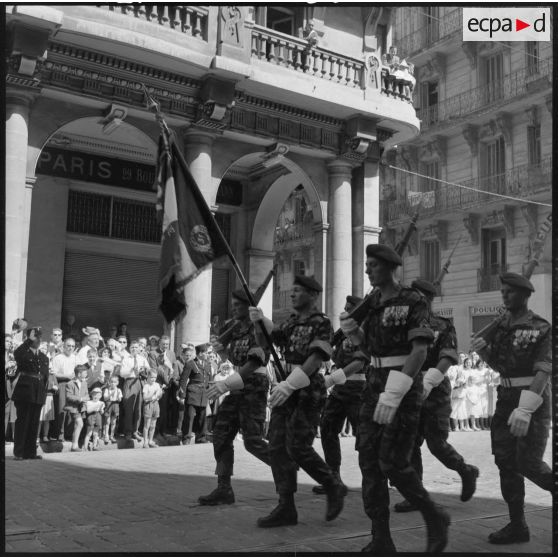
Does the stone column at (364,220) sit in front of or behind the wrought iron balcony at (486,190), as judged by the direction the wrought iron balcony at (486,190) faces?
in front

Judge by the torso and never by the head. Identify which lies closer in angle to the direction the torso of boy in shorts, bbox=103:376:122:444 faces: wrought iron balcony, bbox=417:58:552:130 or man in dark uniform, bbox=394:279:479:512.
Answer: the man in dark uniform

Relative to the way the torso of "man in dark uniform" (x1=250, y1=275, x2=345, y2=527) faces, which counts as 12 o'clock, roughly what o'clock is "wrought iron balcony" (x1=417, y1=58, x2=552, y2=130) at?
The wrought iron balcony is roughly at 5 o'clock from the man in dark uniform.

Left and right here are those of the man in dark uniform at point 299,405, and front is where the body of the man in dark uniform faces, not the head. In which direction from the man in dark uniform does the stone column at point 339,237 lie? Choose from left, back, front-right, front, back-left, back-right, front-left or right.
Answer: back-right

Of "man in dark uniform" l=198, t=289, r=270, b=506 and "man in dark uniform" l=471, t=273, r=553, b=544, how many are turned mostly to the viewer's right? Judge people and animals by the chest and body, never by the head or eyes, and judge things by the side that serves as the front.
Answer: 0

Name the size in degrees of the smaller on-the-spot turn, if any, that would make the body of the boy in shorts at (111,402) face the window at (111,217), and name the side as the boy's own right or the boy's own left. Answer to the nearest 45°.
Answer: approximately 180°

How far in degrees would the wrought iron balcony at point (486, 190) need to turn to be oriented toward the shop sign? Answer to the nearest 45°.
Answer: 0° — it already faces it

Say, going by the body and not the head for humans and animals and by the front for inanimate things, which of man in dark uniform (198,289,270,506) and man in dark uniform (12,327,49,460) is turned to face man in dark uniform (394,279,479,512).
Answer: man in dark uniform (12,327,49,460)

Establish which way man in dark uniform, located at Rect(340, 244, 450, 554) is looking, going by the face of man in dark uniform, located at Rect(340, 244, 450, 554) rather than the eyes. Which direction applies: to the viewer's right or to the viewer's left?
to the viewer's left

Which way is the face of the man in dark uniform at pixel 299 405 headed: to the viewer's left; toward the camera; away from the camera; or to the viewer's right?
to the viewer's left

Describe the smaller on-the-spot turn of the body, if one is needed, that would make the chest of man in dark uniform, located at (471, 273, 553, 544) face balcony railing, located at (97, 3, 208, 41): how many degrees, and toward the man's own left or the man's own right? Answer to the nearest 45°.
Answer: approximately 90° to the man's own right

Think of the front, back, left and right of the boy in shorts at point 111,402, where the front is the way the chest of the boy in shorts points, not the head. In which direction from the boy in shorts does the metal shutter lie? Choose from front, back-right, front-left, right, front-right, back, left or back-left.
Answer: back

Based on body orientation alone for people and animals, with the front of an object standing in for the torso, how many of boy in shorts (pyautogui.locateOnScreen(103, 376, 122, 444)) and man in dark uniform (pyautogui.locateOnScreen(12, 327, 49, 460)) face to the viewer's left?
0

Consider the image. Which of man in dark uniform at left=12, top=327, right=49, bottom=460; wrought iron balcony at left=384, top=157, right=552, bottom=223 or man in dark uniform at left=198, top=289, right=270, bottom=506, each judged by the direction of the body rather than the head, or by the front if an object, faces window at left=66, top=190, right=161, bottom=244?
the wrought iron balcony

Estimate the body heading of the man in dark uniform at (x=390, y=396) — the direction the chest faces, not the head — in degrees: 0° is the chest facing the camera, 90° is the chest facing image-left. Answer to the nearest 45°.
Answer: approximately 45°

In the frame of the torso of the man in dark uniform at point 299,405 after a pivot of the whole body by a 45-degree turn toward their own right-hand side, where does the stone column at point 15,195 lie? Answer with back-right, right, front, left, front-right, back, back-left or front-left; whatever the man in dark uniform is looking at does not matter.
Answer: front-right
